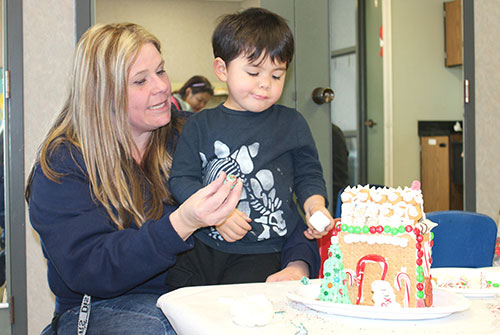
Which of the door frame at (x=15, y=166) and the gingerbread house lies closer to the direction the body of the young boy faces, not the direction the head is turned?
the gingerbread house

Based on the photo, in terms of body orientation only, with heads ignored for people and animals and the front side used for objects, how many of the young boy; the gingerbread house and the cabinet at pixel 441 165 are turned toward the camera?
3

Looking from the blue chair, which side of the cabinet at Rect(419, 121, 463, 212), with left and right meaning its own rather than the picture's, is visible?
front

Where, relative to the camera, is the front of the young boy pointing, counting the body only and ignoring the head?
toward the camera

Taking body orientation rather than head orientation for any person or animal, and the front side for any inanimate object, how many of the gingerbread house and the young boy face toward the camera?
2

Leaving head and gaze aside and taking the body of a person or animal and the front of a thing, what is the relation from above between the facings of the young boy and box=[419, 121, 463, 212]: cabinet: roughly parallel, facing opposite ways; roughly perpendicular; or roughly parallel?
roughly parallel

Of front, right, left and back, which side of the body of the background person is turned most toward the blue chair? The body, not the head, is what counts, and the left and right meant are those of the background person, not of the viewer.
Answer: front

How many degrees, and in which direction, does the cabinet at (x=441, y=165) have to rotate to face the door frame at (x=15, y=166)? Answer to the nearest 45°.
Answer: approximately 45° to its right

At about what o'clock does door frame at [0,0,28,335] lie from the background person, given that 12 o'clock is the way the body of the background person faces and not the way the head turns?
The door frame is roughly at 4 o'clock from the background person.

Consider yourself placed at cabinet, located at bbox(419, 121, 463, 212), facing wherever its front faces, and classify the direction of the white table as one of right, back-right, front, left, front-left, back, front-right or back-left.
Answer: front

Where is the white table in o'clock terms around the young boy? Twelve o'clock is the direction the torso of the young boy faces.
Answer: The white table is roughly at 12 o'clock from the young boy.

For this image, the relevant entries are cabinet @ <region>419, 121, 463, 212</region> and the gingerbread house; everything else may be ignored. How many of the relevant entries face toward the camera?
2

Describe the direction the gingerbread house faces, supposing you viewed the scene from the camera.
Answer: facing the viewer

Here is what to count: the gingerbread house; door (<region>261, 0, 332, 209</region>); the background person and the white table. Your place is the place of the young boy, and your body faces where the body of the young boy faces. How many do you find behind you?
2

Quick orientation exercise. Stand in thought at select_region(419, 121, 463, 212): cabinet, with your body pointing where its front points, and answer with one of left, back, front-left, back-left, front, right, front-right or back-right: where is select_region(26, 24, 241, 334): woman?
front

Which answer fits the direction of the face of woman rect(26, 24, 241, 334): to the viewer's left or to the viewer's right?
to the viewer's right

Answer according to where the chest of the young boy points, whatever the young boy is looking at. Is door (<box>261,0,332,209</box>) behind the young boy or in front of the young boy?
behind

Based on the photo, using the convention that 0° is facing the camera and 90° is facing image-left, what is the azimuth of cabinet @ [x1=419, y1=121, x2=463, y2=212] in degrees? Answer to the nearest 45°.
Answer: approximately 0°
